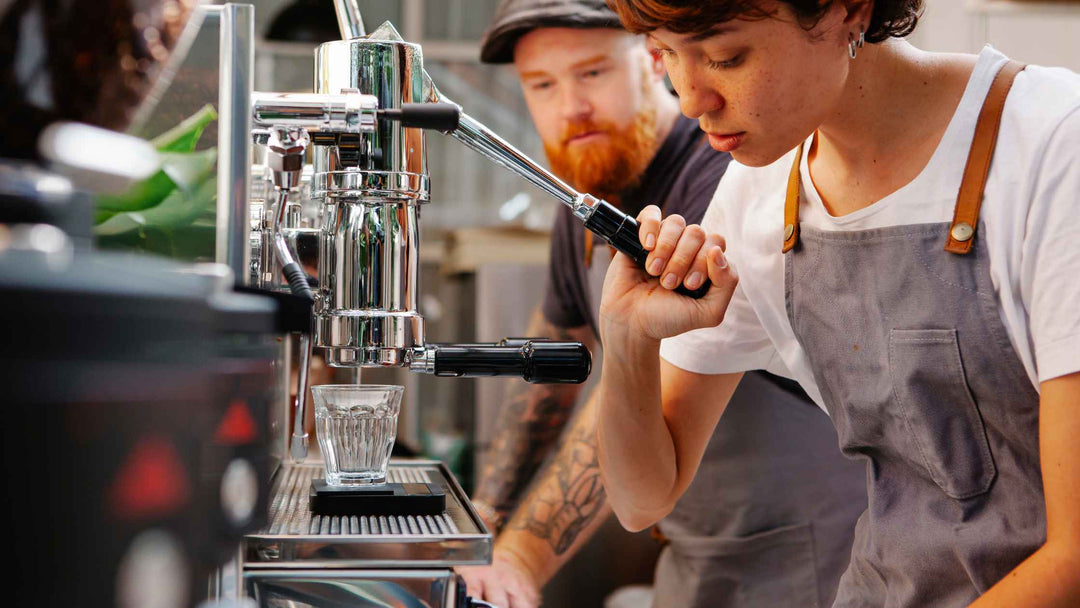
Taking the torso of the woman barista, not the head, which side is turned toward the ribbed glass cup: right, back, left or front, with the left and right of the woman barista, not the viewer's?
front

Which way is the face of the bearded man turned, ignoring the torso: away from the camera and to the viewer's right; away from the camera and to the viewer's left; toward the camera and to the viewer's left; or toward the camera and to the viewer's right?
toward the camera and to the viewer's left

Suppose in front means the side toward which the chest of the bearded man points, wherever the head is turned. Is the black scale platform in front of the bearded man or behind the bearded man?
in front

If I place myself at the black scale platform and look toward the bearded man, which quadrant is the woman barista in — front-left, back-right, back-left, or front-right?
front-right

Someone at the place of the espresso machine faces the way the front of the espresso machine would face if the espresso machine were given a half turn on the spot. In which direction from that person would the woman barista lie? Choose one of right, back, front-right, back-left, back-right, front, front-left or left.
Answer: back

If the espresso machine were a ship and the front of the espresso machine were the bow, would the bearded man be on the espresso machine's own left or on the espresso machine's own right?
on the espresso machine's own left

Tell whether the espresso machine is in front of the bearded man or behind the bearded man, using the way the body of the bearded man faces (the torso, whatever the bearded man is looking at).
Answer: in front

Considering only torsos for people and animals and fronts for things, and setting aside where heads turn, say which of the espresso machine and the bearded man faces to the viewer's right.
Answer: the espresso machine

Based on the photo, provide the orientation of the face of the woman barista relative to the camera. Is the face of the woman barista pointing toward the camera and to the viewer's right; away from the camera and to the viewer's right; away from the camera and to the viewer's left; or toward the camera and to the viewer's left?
toward the camera and to the viewer's left

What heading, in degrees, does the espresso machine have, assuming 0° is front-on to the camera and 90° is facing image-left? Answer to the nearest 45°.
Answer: approximately 270°

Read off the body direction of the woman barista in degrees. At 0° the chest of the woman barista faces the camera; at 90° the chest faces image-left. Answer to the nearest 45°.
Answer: approximately 45°
